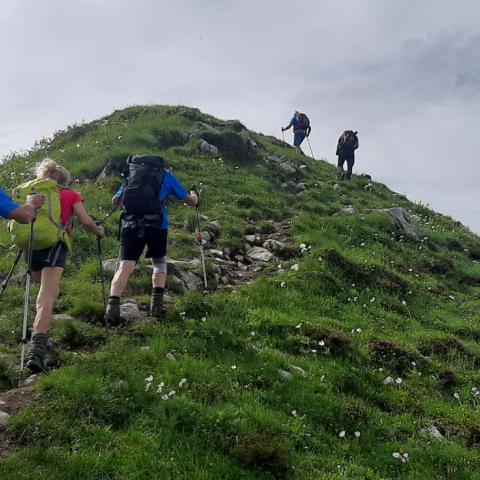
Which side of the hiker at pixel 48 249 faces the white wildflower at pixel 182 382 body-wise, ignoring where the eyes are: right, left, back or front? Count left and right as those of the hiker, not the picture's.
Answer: right

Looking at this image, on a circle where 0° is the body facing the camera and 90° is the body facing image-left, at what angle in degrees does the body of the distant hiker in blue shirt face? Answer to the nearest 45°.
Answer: approximately 135°

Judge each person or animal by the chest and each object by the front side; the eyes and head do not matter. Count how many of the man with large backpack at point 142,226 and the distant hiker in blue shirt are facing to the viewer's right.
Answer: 0

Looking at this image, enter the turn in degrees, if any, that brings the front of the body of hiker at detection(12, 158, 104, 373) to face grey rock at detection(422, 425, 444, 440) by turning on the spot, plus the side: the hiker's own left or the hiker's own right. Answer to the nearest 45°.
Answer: approximately 45° to the hiker's own right

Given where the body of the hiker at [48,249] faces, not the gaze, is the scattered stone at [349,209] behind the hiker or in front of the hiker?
in front

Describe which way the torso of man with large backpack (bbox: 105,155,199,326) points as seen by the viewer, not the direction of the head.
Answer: away from the camera

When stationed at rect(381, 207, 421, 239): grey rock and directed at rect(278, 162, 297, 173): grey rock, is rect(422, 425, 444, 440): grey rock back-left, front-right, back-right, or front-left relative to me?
back-left

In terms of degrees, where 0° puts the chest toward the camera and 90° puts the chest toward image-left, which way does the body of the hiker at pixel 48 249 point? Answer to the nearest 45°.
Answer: approximately 225°

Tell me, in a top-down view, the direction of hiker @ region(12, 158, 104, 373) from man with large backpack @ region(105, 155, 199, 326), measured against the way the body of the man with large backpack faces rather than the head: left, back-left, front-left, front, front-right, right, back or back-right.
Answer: back-left
